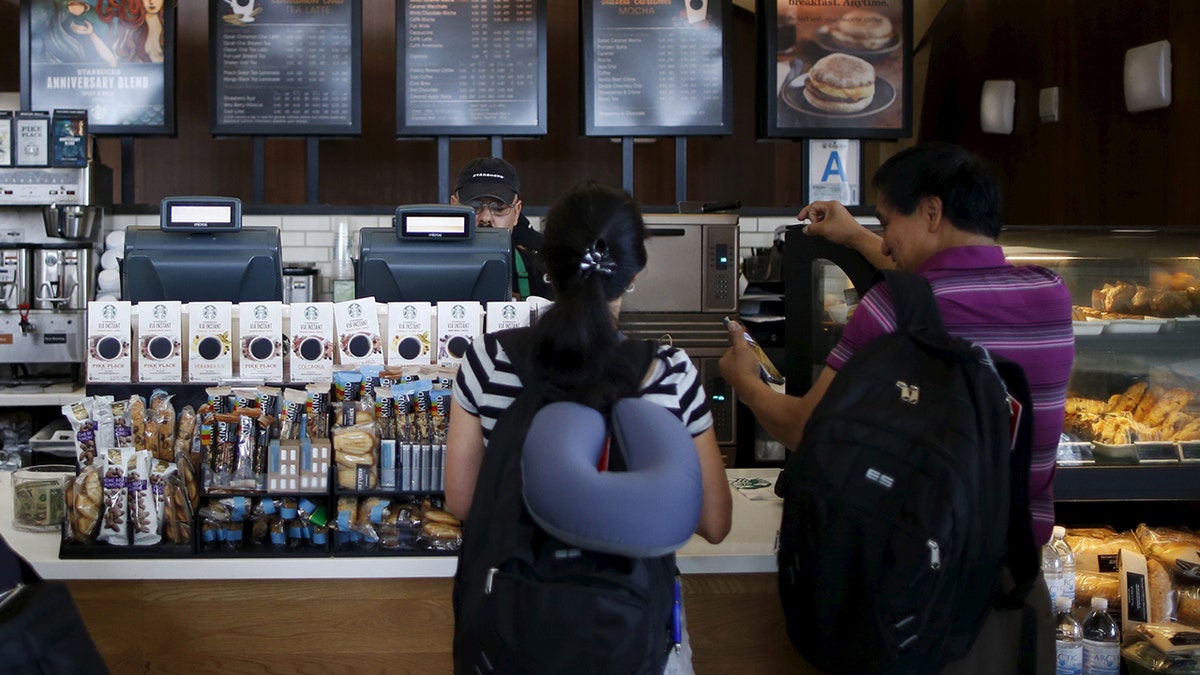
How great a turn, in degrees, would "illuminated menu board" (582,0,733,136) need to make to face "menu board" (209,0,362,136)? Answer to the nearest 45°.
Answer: approximately 90° to its right

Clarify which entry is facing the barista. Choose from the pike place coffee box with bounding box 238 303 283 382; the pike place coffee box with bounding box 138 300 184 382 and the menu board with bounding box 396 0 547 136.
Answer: the menu board

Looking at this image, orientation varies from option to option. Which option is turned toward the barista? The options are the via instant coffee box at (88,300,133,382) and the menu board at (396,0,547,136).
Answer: the menu board

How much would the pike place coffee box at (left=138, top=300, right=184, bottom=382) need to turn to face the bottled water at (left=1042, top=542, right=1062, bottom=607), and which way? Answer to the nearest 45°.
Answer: approximately 90° to its left
